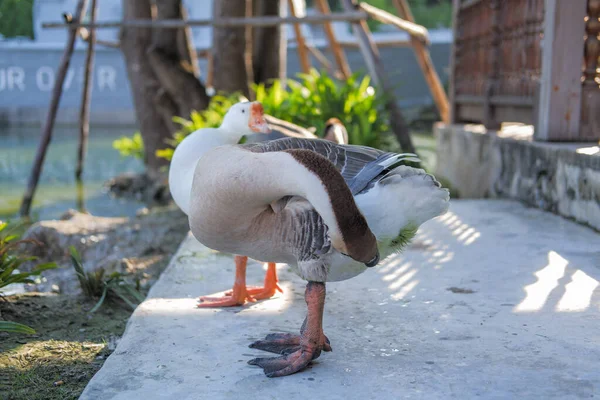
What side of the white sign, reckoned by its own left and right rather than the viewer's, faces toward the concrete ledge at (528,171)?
front

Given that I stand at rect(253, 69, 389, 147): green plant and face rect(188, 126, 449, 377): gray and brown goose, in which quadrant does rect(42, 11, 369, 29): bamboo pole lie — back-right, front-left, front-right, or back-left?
back-right

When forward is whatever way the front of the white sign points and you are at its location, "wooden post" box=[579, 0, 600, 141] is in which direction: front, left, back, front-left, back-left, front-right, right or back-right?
front

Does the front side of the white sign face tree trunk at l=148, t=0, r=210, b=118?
yes

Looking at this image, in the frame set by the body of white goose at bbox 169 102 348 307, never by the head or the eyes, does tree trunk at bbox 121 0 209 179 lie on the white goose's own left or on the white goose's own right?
on the white goose's own right

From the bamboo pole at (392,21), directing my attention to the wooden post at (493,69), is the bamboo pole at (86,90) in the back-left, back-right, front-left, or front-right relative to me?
back-right

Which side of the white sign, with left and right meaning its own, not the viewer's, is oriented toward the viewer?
front

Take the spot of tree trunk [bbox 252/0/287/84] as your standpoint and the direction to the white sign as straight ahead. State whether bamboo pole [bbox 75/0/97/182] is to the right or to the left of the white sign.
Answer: left

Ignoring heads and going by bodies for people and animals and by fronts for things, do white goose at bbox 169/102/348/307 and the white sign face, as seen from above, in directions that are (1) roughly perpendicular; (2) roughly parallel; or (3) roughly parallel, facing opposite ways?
roughly perpendicular

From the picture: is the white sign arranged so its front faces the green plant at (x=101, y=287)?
yes

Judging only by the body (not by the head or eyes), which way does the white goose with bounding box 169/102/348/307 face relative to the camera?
to the viewer's left

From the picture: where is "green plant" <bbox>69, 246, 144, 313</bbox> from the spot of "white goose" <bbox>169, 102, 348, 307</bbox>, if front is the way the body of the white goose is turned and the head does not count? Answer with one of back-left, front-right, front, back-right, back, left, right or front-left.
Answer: front-right

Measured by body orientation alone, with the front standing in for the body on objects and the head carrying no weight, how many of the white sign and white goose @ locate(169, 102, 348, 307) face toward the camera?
1
